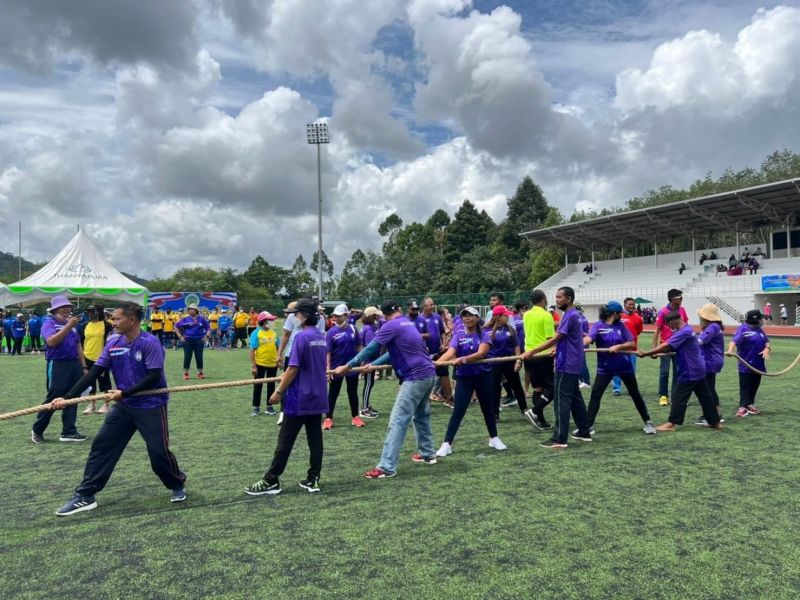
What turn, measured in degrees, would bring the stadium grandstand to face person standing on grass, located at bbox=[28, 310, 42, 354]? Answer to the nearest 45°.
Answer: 0° — it already faces them

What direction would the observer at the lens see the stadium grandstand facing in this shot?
facing the viewer and to the left of the viewer

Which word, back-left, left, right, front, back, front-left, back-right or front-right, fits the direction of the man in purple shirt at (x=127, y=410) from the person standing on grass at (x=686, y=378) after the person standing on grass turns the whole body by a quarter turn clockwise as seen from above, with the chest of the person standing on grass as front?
back-left

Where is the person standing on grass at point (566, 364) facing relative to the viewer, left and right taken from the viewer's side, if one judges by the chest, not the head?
facing to the left of the viewer

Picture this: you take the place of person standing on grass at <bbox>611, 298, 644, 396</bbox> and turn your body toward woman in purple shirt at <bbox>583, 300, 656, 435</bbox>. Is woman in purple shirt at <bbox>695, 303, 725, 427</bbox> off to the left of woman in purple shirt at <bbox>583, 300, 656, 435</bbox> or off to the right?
left

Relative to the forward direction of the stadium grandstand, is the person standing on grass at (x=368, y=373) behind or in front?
in front

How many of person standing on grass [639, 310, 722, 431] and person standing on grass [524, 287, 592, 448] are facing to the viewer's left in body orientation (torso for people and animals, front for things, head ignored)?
2

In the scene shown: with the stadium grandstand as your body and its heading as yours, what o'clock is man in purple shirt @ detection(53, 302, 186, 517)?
The man in purple shirt is roughly at 11 o'clock from the stadium grandstand.

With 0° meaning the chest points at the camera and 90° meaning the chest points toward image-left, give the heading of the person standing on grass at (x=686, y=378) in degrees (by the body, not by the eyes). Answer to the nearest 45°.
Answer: approximately 90°

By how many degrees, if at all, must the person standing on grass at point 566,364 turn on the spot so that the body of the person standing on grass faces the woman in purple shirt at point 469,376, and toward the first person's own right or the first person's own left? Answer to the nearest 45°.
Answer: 0° — they already face them

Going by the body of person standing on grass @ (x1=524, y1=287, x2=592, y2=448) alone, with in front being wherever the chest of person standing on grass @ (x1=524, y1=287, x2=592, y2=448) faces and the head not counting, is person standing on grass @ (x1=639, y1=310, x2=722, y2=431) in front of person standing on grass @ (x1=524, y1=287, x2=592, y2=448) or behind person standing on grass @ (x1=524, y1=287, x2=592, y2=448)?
behind

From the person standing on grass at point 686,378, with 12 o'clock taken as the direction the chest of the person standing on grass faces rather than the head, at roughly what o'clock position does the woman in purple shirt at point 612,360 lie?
The woman in purple shirt is roughly at 11 o'clock from the person standing on grass.

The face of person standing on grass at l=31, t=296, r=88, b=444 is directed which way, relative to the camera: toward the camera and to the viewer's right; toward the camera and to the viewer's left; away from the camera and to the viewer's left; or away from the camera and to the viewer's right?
toward the camera and to the viewer's right

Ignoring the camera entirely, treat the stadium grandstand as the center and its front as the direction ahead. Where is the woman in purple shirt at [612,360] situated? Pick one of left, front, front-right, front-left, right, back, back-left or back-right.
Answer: front-left

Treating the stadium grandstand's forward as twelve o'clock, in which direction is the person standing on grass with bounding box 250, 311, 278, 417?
The person standing on grass is roughly at 11 o'clock from the stadium grandstand.
